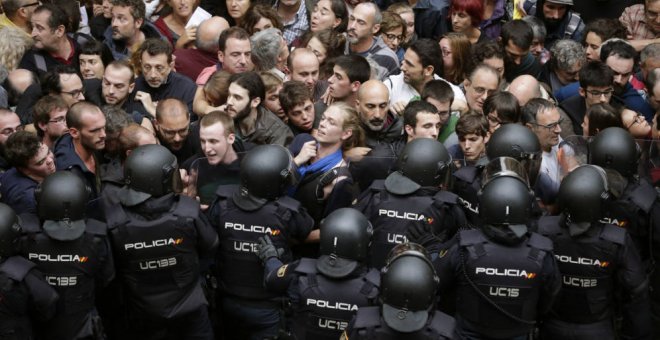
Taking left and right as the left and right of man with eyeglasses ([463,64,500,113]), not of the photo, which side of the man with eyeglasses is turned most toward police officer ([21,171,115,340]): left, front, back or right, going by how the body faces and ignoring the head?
right

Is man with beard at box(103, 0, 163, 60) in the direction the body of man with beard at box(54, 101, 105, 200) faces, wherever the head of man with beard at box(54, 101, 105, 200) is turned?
no

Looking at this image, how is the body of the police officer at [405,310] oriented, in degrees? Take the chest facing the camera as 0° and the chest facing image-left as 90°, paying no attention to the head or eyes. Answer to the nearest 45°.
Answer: approximately 180°

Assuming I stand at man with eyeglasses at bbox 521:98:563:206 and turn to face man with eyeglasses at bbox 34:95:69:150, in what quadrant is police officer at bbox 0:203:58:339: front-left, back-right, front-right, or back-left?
front-left

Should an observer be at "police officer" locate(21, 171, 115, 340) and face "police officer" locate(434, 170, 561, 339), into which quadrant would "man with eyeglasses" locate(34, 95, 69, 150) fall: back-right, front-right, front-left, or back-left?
back-left

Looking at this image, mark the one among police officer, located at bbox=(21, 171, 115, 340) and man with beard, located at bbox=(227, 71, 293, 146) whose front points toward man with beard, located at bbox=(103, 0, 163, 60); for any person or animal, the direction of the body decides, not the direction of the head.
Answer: the police officer

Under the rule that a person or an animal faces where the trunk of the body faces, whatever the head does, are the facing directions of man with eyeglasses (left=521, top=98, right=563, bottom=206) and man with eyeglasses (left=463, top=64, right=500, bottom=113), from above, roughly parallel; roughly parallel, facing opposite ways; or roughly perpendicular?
roughly parallel

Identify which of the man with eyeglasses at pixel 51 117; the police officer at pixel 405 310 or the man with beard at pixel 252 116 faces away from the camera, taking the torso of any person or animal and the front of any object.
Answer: the police officer

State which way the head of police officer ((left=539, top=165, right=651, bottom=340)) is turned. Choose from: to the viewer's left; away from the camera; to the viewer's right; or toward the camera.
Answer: away from the camera

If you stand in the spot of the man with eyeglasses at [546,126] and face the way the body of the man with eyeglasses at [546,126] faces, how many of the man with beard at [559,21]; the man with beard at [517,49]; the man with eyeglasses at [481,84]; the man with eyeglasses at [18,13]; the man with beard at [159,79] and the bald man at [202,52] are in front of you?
0

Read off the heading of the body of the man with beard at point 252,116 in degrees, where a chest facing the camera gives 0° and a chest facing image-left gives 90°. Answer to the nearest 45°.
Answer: approximately 45°

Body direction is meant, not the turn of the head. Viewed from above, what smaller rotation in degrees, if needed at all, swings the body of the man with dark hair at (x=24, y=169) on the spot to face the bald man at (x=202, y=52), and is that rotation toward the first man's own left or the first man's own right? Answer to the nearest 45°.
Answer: approximately 90° to the first man's own left

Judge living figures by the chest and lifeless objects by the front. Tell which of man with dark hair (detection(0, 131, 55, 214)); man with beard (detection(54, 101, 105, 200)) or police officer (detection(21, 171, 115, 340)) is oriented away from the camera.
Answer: the police officer

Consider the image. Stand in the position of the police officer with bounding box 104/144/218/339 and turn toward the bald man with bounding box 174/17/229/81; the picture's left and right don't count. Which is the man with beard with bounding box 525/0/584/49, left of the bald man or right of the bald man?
right

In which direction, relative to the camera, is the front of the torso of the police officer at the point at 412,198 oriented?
away from the camera

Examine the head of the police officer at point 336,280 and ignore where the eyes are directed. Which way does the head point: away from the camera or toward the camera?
away from the camera

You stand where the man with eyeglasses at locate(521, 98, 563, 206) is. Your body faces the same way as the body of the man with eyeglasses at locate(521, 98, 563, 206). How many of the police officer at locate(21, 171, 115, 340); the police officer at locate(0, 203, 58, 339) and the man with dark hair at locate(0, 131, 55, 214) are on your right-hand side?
3

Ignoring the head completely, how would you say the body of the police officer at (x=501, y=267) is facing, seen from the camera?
away from the camera

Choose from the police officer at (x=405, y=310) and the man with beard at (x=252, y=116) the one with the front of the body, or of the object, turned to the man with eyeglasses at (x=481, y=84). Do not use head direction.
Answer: the police officer
